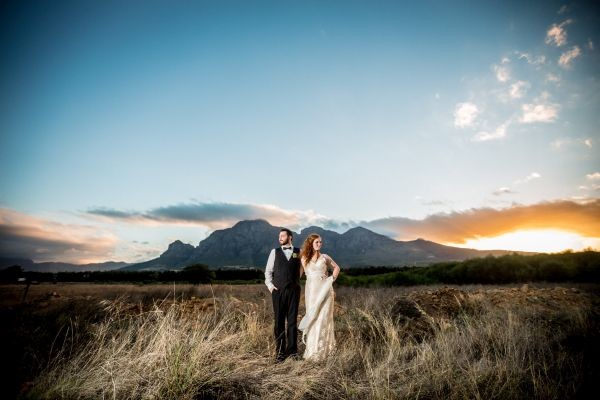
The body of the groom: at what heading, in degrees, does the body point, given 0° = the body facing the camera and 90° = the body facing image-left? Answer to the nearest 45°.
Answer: approximately 0°

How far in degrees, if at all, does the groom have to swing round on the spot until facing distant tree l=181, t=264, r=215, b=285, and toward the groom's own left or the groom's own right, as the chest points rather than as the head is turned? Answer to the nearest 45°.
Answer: approximately 180°

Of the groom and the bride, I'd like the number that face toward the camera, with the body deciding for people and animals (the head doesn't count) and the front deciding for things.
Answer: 2

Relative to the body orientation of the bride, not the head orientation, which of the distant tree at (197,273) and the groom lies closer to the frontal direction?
the groom

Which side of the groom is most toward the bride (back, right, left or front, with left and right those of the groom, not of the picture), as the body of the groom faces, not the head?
left

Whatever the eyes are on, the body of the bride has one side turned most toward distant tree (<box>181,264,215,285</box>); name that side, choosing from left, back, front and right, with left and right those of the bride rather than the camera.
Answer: back

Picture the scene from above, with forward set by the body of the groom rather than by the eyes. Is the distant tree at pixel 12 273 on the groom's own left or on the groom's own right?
on the groom's own right

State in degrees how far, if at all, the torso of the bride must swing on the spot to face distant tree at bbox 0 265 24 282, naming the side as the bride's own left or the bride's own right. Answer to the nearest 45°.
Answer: approximately 90° to the bride's own right

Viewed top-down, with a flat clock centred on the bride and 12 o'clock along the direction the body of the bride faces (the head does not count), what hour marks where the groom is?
The groom is roughly at 2 o'clock from the bride.
